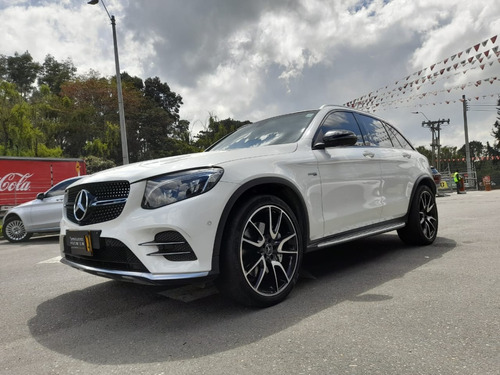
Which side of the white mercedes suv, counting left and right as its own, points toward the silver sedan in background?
right

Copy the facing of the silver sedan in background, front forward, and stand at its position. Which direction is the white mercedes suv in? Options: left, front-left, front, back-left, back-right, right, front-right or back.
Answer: left

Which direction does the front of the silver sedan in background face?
to the viewer's left

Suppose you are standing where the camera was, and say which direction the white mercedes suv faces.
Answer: facing the viewer and to the left of the viewer
